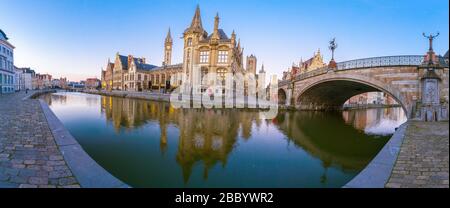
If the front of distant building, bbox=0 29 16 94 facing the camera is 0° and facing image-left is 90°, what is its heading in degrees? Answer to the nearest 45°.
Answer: approximately 315°
